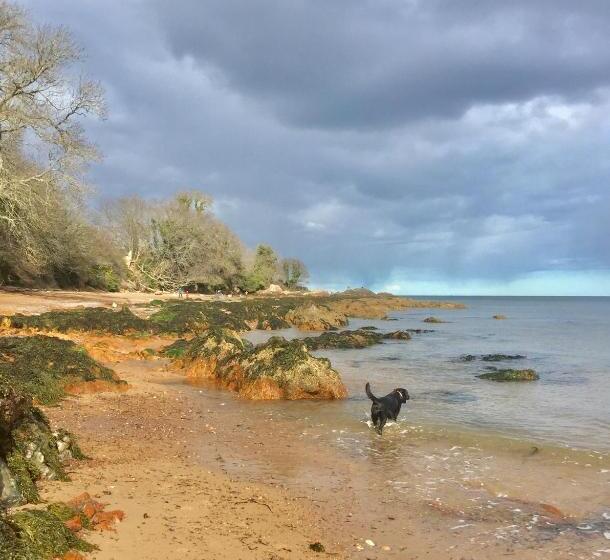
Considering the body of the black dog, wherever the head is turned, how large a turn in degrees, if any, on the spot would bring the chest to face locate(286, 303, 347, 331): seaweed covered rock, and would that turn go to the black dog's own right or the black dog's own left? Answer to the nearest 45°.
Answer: approximately 45° to the black dog's own left

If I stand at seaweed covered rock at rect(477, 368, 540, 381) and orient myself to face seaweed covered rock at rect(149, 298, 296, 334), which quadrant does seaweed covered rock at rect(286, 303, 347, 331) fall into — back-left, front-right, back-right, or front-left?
front-right

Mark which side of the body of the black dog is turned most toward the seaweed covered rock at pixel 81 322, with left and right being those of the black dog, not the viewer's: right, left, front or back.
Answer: left

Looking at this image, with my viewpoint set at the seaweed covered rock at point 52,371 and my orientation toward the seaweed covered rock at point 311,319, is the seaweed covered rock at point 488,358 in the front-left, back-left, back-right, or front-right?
front-right

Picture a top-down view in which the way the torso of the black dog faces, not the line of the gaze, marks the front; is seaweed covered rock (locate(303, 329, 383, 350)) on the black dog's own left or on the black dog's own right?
on the black dog's own left

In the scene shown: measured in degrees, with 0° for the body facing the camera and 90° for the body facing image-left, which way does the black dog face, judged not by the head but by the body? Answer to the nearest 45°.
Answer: approximately 225°

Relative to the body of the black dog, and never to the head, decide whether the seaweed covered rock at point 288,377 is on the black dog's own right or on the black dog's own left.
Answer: on the black dog's own left

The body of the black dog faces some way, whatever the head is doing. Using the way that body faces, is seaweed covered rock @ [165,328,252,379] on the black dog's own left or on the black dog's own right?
on the black dog's own left
